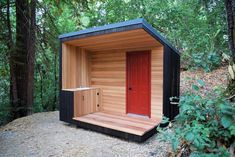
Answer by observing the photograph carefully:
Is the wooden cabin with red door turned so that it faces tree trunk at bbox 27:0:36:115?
no

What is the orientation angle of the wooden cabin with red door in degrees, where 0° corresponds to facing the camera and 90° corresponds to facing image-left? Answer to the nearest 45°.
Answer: approximately 45°

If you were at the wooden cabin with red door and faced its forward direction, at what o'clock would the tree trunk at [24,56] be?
The tree trunk is roughly at 2 o'clock from the wooden cabin with red door.

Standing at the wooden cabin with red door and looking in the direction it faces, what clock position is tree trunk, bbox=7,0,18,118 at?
The tree trunk is roughly at 2 o'clock from the wooden cabin with red door.
